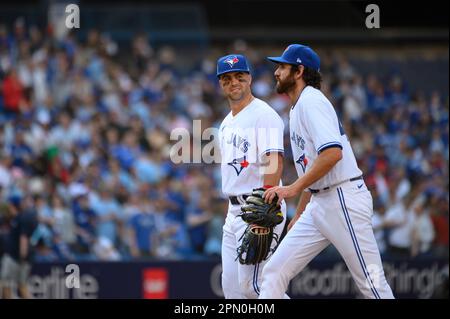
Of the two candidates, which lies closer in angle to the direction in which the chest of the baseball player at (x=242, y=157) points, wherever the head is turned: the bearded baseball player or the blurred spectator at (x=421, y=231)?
the bearded baseball player

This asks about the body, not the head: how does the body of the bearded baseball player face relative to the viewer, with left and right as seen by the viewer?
facing to the left of the viewer

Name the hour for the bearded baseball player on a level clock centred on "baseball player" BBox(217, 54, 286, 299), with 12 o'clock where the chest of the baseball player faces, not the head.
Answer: The bearded baseball player is roughly at 9 o'clock from the baseball player.

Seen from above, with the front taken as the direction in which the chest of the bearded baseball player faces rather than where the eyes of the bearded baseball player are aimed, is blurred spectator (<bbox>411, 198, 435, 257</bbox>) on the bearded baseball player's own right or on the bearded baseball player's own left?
on the bearded baseball player's own right

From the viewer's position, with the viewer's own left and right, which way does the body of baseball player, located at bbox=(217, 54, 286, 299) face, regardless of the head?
facing the viewer and to the left of the viewer

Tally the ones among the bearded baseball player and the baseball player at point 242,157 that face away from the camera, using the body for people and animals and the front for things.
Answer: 0

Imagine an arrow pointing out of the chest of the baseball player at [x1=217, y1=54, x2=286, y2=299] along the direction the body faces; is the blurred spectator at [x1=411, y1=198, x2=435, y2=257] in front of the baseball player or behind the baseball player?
behind

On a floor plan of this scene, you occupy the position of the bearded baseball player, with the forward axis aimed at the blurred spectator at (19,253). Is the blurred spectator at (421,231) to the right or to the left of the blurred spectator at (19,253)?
right

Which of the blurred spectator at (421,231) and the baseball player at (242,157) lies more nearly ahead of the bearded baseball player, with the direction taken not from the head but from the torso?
the baseball player

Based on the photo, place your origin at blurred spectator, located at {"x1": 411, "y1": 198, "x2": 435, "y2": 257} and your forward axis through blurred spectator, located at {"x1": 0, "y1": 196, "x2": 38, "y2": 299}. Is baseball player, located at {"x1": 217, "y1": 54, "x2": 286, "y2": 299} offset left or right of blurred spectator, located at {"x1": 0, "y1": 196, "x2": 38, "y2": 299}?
left

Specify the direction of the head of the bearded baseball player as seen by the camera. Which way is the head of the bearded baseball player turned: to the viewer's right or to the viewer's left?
to the viewer's left

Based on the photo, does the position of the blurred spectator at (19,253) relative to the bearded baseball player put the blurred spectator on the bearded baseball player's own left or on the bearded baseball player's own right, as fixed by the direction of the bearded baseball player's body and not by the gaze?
on the bearded baseball player's own right
